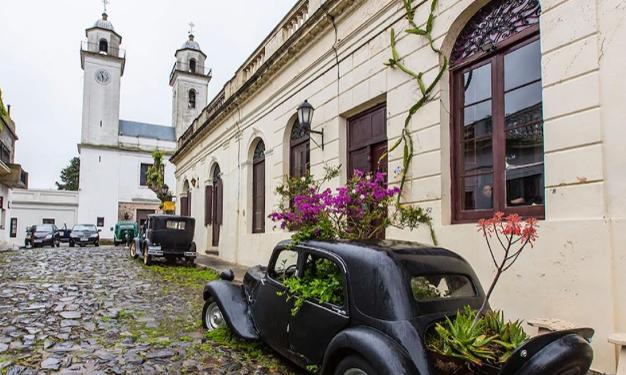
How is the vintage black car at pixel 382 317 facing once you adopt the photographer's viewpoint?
facing away from the viewer and to the left of the viewer

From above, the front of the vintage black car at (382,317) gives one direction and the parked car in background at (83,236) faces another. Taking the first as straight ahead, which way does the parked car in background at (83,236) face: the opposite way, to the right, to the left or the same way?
the opposite way

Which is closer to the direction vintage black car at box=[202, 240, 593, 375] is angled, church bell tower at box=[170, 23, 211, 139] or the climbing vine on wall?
the church bell tower

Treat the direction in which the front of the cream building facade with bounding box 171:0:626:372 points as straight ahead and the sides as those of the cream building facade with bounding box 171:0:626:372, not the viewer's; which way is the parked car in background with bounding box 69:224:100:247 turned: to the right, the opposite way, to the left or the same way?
to the left

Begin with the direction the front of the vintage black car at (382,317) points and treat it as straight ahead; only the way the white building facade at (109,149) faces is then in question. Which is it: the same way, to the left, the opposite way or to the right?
the opposite way

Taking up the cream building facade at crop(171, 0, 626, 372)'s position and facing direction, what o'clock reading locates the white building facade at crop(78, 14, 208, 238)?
the white building facade at crop(78, 14, 208, 238) is roughly at 3 o'clock from the cream building facade at crop(171, 0, 626, 372).

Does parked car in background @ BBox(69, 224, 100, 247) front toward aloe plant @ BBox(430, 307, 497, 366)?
yes

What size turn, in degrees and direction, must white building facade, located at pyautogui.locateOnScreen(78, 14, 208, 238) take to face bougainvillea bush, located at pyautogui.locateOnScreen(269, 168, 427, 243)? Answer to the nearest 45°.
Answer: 0° — it already faces it

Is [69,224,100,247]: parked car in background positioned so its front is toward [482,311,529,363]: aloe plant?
yes
